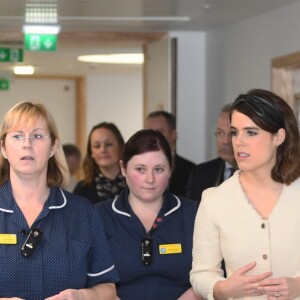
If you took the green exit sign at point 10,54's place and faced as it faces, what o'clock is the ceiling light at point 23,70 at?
The ceiling light is roughly at 6 o'clock from the green exit sign.

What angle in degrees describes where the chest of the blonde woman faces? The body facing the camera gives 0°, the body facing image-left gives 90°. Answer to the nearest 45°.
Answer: approximately 0°

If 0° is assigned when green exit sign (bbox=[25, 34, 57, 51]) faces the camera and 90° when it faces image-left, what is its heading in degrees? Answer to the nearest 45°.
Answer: approximately 0°

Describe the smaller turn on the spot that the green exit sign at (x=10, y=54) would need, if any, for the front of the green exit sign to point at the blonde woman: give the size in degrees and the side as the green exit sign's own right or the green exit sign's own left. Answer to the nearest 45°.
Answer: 0° — it already faces them

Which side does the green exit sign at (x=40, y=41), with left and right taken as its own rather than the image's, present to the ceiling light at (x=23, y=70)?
back

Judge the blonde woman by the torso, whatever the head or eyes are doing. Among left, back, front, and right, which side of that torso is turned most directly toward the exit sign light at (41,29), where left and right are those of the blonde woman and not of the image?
back
